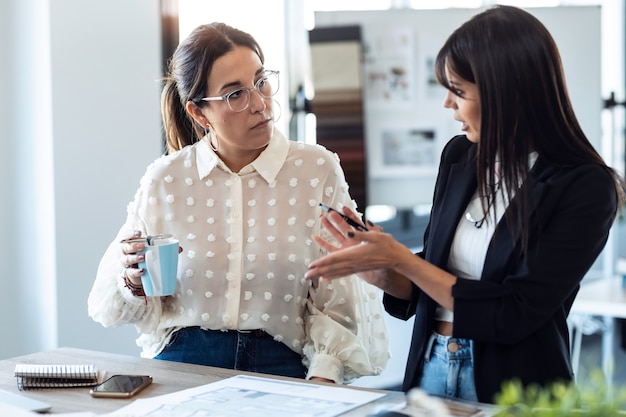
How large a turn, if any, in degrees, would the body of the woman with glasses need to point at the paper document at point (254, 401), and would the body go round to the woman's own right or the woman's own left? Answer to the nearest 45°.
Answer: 0° — they already face it

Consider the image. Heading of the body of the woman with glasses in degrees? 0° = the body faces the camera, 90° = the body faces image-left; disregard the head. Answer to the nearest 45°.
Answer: approximately 0°
